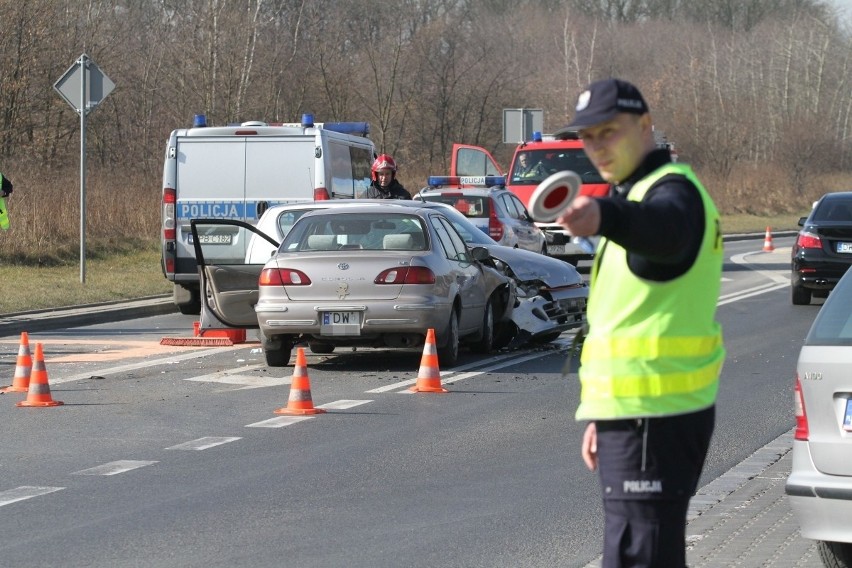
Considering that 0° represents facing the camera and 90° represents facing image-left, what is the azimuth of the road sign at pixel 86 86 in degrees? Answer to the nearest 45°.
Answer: approximately 180°

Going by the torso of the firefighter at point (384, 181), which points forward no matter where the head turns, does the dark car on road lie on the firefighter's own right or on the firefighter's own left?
on the firefighter's own left

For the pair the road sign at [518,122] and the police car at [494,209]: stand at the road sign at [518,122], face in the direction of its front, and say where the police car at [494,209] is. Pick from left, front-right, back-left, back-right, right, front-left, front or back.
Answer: back

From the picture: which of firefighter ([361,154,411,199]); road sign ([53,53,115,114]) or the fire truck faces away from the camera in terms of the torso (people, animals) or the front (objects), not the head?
the road sign

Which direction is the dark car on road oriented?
away from the camera

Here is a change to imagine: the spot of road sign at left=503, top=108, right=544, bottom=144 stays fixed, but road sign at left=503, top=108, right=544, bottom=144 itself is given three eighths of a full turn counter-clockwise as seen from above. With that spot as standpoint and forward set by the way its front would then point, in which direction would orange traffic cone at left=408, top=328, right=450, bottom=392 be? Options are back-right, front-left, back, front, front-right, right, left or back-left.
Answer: front-left

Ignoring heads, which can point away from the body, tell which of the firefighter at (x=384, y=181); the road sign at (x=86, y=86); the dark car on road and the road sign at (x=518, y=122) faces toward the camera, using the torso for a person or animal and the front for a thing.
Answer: the firefighter

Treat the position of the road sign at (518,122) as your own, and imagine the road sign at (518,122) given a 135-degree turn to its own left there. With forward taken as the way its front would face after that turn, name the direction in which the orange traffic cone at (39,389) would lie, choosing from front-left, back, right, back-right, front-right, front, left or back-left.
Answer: front-left

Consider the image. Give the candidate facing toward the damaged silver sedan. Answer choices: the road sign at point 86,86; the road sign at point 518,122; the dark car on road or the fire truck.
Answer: the fire truck

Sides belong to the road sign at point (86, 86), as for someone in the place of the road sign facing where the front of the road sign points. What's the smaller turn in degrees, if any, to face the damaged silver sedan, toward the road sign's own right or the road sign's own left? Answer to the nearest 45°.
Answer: approximately 135° to the road sign's own right
